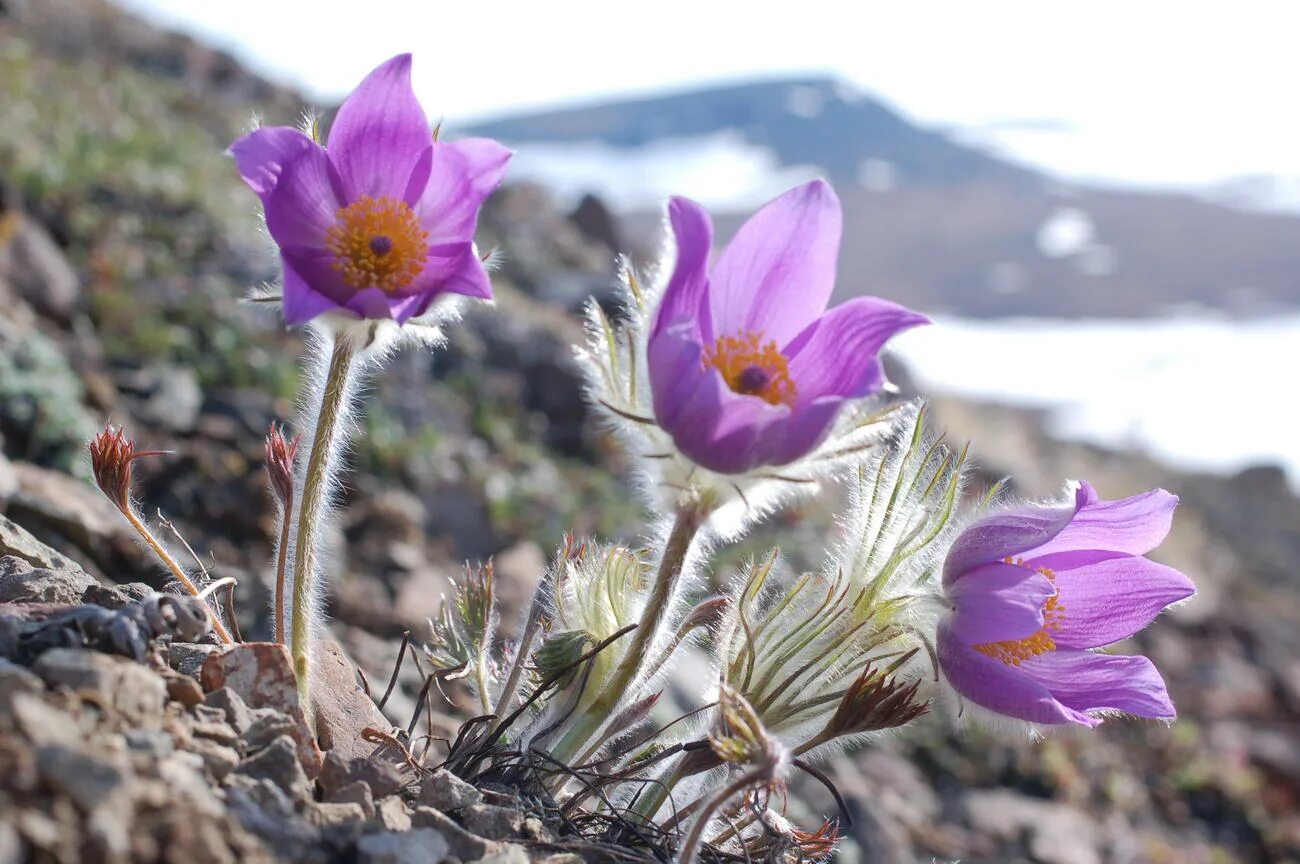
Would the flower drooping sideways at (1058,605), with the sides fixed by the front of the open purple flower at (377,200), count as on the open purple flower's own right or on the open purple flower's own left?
on the open purple flower's own left

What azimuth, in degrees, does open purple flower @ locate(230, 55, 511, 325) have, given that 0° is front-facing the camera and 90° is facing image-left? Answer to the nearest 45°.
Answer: approximately 0°

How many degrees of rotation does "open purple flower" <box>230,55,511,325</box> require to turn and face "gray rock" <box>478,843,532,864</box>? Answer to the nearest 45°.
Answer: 0° — it already faces it

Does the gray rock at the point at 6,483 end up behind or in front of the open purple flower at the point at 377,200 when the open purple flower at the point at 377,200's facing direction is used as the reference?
behind
